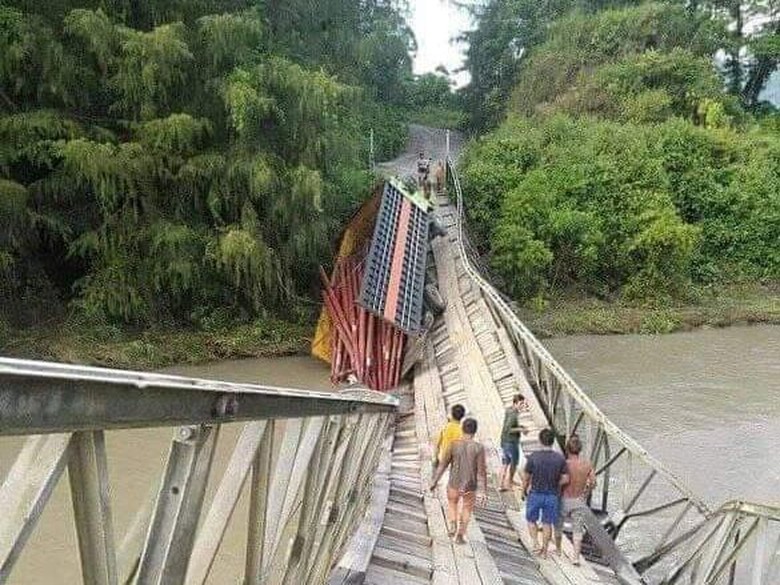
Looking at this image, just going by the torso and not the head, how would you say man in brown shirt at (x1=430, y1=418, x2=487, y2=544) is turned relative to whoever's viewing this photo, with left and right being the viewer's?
facing away from the viewer

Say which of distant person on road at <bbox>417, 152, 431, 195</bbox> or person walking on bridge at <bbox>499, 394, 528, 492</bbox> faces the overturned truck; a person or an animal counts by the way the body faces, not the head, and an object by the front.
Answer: the distant person on road

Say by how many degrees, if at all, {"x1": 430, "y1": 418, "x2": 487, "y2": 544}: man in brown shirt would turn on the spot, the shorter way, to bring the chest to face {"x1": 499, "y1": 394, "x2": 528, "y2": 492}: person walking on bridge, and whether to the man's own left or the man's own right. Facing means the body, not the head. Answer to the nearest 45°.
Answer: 0° — they already face them

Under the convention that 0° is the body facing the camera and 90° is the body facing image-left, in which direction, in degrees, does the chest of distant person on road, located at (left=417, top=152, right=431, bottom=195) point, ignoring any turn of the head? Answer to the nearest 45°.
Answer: approximately 0°

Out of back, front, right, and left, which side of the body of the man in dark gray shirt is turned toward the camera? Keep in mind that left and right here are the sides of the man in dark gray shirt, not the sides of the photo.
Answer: back

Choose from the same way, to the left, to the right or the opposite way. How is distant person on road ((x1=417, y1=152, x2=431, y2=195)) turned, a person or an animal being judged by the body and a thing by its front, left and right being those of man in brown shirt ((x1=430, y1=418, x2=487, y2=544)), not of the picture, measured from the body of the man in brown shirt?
the opposite way

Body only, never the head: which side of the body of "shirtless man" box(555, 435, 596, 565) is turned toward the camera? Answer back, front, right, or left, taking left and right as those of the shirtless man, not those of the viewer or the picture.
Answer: back
